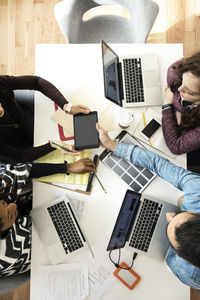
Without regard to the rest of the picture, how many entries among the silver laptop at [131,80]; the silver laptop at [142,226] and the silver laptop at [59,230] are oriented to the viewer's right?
2

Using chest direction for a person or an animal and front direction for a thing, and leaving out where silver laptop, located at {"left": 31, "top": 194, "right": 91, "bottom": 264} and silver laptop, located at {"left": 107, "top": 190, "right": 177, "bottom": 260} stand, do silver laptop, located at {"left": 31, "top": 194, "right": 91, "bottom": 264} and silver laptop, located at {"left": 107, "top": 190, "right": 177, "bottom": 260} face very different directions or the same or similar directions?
very different directions

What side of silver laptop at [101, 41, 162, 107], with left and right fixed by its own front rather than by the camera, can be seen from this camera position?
right

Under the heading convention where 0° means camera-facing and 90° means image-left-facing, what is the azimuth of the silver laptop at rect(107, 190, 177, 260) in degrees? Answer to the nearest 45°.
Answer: approximately 270°
